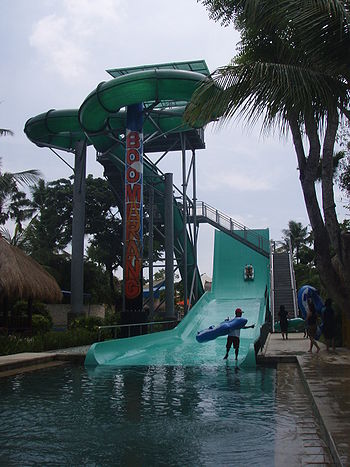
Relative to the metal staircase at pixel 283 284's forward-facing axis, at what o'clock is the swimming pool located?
The swimming pool is roughly at 12 o'clock from the metal staircase.

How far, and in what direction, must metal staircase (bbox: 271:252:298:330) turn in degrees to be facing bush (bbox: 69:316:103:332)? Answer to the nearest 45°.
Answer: approximately 45° to its right

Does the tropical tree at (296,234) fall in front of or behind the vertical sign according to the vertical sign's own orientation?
behind

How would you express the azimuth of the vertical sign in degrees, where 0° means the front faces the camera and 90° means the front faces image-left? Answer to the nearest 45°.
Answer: approximately 0°

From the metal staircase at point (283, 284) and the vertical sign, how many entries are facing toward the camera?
2

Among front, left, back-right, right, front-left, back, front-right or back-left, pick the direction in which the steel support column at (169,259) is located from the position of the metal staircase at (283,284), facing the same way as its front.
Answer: right

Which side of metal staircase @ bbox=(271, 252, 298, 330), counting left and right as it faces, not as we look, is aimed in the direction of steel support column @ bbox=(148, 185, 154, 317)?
right

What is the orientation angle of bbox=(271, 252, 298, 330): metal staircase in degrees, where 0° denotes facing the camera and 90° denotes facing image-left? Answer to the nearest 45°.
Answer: approximately 0°

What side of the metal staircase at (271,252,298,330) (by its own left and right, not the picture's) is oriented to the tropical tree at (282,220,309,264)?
back

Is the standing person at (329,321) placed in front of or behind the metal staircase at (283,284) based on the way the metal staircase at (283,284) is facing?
in front
